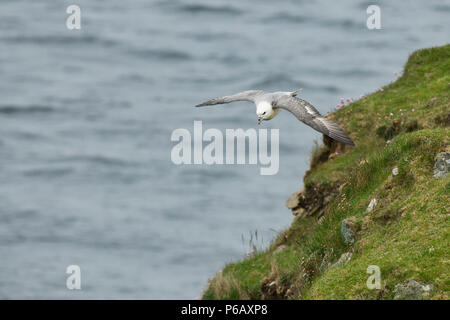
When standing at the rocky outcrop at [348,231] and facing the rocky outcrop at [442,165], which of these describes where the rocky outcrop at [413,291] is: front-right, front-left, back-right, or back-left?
front-right

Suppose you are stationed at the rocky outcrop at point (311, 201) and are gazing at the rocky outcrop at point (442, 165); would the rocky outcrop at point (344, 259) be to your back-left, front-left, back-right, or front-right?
front-right

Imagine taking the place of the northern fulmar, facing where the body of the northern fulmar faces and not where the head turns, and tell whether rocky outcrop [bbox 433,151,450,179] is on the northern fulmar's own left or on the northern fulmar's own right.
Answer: on the northern fulmar's own left

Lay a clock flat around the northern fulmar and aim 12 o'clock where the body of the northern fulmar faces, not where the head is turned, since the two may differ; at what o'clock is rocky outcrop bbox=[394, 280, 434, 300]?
The rocky outcrop is roughly at 10 o'clock from the northern fulmar.

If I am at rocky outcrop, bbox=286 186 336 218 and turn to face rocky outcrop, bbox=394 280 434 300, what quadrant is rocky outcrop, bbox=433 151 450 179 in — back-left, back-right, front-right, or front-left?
front-left

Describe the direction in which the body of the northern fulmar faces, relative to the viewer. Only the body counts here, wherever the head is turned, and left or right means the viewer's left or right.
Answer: facing the viewer and to the left of the viewer
